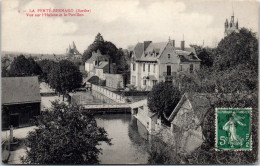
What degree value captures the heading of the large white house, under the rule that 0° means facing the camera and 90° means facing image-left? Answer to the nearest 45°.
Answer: approximately 45°
